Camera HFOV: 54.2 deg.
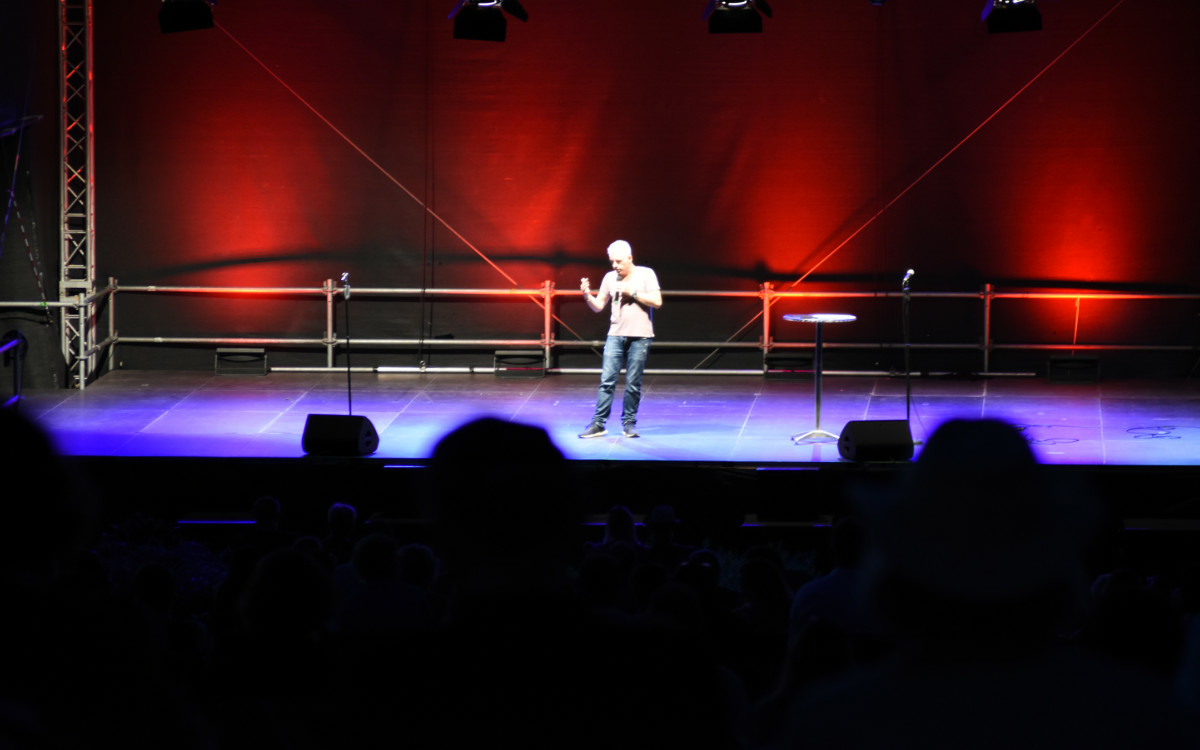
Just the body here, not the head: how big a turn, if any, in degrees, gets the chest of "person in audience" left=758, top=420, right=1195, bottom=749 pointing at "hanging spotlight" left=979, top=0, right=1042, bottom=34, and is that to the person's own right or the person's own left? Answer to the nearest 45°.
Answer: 0° — they already face it

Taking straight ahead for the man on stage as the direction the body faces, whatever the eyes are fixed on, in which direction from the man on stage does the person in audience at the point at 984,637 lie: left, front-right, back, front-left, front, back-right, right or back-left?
front-left

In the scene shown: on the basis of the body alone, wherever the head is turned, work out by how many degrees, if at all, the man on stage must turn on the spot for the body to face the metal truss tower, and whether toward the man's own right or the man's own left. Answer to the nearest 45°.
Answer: approximately 90° to the man's own right

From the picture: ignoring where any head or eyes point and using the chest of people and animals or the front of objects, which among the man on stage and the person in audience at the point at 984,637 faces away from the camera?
the person in audience

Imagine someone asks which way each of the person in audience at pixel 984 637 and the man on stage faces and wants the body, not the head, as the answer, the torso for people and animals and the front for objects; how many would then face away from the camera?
1

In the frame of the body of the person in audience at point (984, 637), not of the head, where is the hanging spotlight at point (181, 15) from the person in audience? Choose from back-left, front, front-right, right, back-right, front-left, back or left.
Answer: front-left

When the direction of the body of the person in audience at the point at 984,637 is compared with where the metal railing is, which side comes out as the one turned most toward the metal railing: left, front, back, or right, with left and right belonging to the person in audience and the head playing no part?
front

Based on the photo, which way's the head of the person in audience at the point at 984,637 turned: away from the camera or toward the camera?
away from the camera

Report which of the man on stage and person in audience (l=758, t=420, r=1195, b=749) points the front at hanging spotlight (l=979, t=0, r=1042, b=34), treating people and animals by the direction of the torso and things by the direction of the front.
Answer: the person in audience

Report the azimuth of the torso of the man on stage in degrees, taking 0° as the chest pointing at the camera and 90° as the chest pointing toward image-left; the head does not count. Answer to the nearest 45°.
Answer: approximately 45°

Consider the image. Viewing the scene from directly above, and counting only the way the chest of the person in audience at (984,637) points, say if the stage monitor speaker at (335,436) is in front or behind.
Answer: in front

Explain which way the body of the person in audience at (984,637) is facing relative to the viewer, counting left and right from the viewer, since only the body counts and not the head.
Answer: facing away from the viewer

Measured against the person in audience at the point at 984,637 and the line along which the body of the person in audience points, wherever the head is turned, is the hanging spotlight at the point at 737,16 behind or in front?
in front
